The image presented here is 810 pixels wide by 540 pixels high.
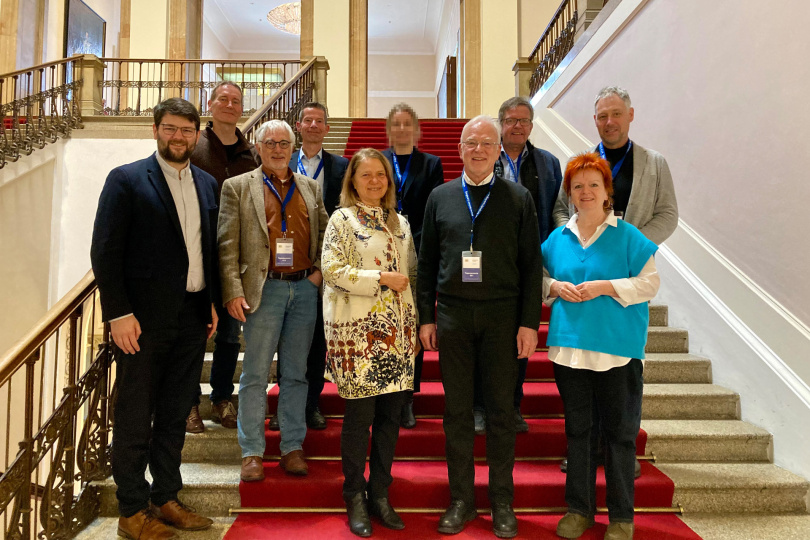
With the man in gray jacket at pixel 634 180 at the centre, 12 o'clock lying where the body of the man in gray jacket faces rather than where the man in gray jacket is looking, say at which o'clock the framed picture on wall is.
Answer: The framed picture on wall is roughly at 4 o'clock from the man in gray jacket.

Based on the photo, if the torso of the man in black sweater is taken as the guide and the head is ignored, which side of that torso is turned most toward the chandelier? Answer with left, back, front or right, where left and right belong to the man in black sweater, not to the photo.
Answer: back

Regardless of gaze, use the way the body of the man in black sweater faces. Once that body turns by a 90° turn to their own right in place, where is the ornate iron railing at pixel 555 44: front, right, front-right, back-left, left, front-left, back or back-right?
right

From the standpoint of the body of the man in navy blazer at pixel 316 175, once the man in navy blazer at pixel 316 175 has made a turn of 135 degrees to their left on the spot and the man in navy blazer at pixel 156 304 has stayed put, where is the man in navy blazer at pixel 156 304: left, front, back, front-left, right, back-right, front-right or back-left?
back

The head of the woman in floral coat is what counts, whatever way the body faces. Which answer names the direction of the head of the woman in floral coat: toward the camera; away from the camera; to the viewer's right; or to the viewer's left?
toward the camera

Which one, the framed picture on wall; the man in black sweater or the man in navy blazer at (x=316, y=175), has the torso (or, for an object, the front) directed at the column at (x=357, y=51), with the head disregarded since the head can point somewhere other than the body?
the framed picture on wall

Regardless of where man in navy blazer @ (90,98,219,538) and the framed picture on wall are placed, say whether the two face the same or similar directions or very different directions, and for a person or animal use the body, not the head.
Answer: same or similar directions

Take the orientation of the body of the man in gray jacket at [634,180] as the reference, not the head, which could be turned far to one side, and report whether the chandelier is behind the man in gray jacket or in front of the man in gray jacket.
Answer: behind

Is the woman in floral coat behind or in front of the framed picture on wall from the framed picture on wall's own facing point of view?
in front

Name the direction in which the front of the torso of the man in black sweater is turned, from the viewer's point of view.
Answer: toward the camera

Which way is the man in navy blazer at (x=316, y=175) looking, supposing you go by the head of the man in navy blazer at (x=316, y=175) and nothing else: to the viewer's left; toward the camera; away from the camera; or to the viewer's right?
toward the camera

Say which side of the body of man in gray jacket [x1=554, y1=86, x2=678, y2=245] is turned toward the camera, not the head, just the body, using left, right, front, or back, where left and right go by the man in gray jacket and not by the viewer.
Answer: front

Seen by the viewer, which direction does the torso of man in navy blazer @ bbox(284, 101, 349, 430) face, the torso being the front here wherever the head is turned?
toward the camera

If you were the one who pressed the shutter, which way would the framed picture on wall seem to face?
facing the viewer and to the right of the viewer

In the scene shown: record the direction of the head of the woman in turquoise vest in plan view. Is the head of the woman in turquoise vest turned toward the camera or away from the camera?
toward the camera
